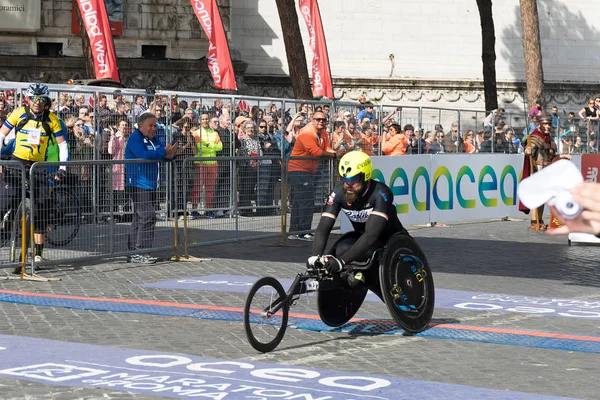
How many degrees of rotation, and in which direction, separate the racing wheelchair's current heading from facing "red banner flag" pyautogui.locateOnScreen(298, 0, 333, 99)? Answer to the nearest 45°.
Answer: approximately 135° to its right

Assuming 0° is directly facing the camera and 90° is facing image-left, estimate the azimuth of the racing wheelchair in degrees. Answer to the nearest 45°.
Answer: approximately 45°

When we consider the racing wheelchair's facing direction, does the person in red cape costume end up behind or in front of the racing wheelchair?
behind

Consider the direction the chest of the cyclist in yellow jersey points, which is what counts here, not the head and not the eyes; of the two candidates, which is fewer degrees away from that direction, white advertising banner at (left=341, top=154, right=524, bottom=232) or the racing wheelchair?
the racing wheelchair

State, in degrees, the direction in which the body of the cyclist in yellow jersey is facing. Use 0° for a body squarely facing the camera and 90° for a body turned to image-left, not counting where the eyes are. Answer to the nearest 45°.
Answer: approximately 0°

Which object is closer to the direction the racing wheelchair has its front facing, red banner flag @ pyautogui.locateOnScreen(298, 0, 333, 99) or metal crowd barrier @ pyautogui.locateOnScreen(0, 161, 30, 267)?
the metal crowd barrier

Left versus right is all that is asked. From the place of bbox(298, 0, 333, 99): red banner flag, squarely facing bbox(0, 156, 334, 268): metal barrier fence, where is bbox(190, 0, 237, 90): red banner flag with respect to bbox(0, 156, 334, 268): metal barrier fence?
right
